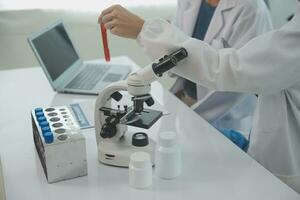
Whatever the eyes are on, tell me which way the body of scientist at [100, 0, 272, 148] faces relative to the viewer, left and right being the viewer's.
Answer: facing the viewer and to the left of the viewer

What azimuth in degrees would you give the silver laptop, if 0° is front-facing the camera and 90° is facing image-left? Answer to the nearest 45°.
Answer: approximately 315°

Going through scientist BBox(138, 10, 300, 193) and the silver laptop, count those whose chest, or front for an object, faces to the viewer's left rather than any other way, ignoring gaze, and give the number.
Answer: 1

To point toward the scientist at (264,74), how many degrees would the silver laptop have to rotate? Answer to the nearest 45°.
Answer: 0° — it already faces them

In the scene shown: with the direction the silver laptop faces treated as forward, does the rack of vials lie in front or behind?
in front

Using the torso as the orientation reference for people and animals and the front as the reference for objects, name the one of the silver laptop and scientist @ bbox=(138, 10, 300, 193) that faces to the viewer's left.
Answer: the scientist

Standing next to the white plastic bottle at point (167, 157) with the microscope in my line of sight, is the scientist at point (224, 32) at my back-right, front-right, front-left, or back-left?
front-right

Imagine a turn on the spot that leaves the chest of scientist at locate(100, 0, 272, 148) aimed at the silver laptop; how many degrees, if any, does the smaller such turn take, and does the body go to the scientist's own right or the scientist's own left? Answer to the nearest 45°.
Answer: approximately 45° to the scientist's own right

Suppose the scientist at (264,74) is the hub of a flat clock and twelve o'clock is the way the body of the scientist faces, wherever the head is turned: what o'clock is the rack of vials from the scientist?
The rack of vials is roughly at 11 o'clock from the scientist.

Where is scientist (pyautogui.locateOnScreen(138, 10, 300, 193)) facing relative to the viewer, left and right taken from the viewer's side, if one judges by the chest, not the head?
facing to the left of the viewer
